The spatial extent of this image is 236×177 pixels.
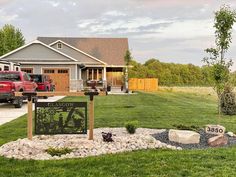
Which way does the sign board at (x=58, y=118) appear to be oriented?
toward the camera

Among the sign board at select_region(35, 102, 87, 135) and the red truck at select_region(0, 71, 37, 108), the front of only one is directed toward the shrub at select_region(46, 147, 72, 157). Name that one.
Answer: the sign board

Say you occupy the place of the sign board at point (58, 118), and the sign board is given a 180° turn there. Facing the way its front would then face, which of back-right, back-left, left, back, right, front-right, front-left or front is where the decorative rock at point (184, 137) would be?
right

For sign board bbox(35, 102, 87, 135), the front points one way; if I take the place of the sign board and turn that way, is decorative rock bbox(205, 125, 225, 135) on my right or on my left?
on my left

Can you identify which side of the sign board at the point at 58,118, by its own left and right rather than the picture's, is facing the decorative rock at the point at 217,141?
left

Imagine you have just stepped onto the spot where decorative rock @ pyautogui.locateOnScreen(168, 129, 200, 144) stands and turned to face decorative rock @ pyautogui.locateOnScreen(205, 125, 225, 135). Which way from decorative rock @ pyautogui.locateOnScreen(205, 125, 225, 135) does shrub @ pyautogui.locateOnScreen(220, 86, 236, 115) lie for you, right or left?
left

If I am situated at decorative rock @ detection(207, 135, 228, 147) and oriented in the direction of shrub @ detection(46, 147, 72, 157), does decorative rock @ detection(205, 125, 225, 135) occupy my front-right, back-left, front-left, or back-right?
back-right
